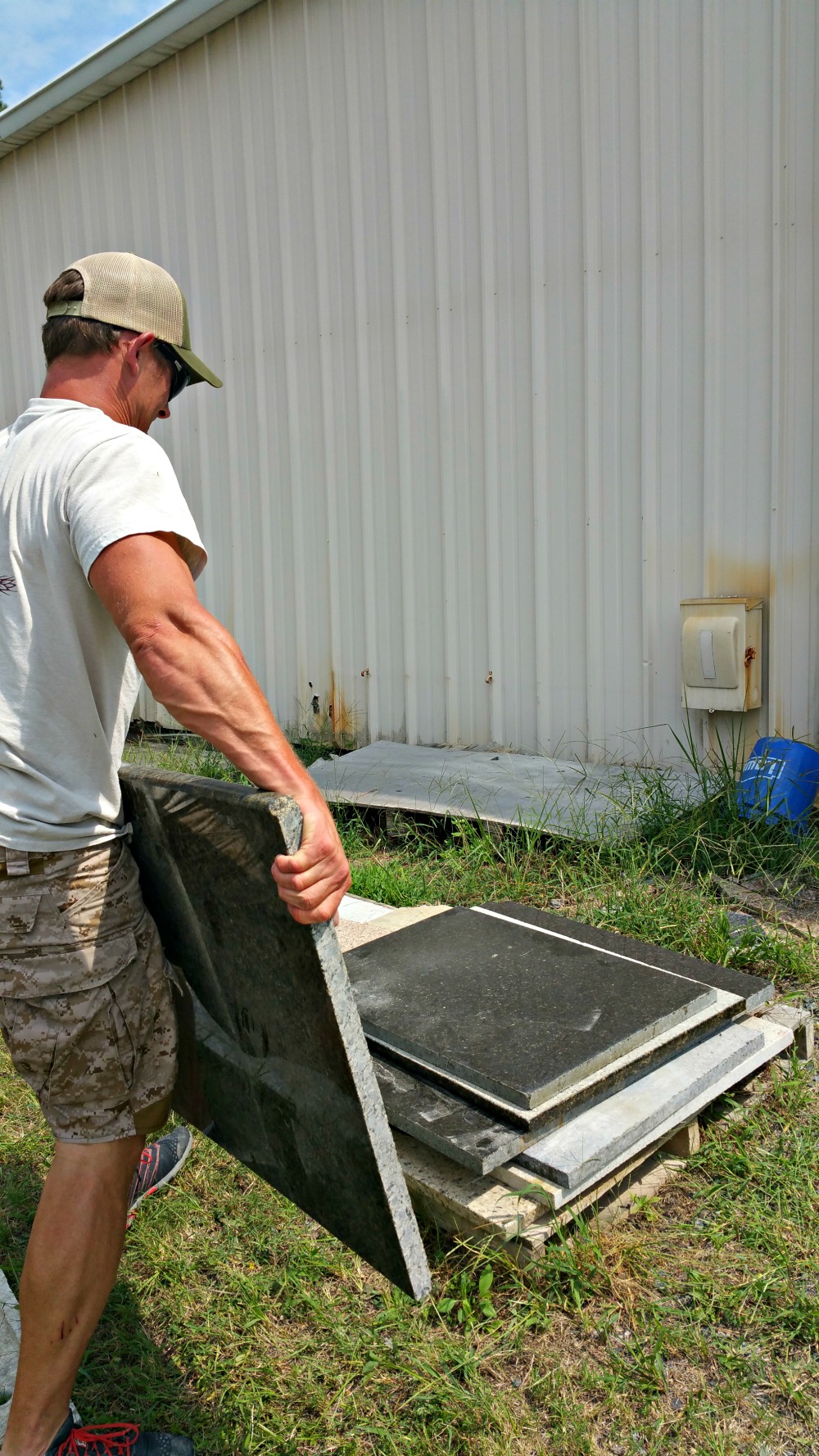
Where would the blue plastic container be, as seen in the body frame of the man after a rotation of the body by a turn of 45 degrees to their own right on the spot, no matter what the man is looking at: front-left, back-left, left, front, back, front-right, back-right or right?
front-left

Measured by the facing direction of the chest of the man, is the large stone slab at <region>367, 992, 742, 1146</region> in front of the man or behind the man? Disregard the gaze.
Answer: in front

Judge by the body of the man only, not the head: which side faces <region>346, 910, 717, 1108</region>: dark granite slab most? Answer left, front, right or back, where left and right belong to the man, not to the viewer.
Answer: front

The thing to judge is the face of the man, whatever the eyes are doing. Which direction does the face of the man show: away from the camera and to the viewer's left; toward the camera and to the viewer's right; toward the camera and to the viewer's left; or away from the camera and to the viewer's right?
away from the camera and to the viewer's right

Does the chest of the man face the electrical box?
yes

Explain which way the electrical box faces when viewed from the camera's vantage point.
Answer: facing the viewer and to the left of the viewer

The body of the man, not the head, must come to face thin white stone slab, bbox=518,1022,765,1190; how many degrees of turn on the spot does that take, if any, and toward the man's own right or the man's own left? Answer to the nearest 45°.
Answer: approximately 45° to the man's own right

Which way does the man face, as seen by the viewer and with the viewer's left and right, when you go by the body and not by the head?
facing away from the viewer and to the right of the viewer
